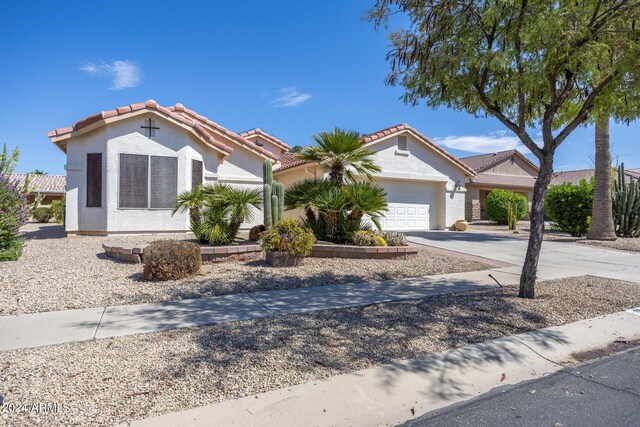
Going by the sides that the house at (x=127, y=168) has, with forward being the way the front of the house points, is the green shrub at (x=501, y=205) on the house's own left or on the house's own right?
on the house's own left

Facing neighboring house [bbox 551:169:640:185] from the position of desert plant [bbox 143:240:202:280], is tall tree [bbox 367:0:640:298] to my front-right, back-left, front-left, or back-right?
front-right

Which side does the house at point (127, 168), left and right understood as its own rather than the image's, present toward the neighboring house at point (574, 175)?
left

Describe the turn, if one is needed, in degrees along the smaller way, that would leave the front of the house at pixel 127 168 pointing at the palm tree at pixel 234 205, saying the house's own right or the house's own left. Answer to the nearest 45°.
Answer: approximately 45° to the house's own left

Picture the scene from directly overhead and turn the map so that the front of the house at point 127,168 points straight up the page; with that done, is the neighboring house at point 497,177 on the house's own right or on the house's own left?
on the house's own left

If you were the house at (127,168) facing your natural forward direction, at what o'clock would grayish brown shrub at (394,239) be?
The grayish brown shrub is roughly at 10 o'clock from the house.

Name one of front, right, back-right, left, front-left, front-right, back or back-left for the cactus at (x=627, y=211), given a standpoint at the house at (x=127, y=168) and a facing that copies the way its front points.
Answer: left

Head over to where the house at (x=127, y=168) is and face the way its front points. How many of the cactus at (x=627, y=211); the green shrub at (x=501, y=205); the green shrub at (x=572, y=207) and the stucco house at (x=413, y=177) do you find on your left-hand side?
4

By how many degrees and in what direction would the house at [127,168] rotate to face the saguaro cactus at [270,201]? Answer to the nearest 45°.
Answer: approximately 45° to its left

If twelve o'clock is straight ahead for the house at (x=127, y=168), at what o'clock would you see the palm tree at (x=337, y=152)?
The palm tree is roughly at 10 o'clock from the house.

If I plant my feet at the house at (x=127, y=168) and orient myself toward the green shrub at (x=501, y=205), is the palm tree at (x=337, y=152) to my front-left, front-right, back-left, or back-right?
front-right

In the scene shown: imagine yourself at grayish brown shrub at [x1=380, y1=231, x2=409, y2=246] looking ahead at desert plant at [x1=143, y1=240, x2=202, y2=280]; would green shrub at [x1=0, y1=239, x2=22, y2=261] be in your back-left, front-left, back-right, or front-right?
front-right

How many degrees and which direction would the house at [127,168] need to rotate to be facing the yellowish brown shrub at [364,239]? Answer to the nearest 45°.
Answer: approximately 45° to its left

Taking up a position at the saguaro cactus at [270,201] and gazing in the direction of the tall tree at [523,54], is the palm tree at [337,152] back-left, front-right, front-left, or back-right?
front-left

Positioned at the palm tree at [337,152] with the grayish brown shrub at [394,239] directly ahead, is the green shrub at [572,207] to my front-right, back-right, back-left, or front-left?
front-left

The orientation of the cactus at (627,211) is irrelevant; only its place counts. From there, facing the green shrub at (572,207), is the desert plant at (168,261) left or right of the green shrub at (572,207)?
left

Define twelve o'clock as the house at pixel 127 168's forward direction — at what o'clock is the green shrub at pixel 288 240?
The green shrub is roughly at 11 o'clock from the house.

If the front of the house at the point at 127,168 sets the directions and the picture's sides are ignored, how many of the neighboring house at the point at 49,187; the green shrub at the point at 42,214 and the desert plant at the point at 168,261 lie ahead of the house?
1

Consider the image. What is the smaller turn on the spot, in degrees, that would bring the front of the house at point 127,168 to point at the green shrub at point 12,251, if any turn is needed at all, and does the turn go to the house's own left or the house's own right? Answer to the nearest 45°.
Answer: approximately 45° to the house's own right

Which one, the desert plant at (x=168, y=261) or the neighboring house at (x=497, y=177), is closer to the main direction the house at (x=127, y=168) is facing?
the desert plant

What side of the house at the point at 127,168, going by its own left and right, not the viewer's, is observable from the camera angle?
front
